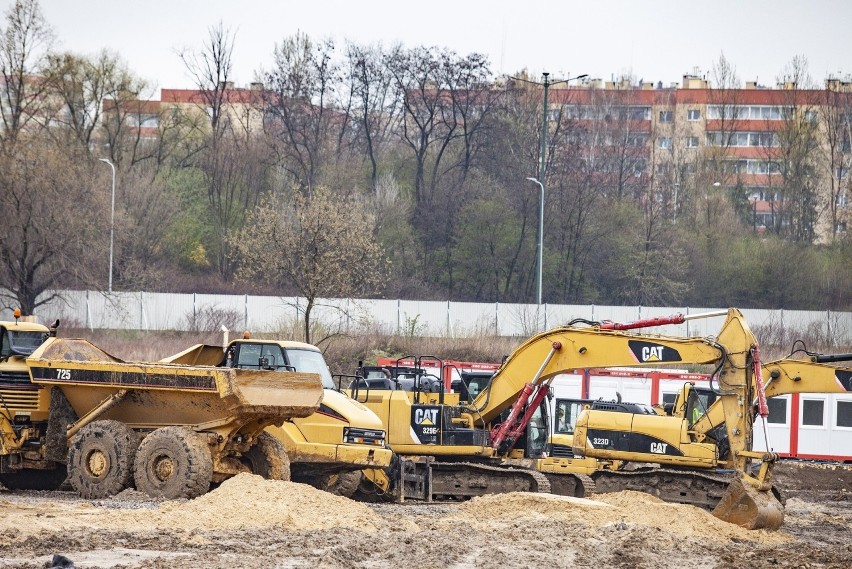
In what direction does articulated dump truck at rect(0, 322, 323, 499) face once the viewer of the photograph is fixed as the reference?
facing away from the viewer and to the left of the viewer

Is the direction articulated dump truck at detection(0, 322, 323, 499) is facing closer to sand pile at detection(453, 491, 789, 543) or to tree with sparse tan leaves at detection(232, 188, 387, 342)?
the tree with sparse tan leaves

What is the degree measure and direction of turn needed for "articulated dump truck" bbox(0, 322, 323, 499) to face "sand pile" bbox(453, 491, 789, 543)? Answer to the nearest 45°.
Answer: approximately 135° to its right

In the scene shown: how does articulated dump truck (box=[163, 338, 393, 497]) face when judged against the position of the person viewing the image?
facing the viewer and to the right of the viewer

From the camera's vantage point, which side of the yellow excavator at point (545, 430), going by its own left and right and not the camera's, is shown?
right

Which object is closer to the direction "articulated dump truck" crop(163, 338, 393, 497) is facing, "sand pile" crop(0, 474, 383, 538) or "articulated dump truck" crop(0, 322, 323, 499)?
the sand pile

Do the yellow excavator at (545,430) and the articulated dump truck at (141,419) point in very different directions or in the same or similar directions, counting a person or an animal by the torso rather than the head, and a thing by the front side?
very different directions

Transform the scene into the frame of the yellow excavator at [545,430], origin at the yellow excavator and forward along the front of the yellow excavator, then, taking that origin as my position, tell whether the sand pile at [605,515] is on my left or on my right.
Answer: on my right

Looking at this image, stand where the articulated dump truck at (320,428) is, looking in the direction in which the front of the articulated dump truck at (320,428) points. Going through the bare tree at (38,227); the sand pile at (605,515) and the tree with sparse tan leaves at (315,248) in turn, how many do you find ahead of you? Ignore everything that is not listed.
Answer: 1

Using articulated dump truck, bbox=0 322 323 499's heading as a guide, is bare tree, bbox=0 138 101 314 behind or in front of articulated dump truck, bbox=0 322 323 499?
in front

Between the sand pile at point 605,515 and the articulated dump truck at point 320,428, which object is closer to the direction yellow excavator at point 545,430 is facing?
the sand pile

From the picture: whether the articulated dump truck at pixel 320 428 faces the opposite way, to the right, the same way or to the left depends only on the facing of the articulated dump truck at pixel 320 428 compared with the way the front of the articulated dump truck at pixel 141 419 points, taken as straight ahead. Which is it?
the opposite way

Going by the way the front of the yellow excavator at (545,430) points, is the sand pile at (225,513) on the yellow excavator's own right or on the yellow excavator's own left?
on the yellow excavator's own right

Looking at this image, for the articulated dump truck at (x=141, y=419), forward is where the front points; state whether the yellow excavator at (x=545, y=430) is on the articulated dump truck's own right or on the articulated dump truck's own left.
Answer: on the articulated dump truck's own right

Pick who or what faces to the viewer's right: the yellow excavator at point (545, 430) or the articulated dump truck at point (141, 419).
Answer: the yellow excavator
